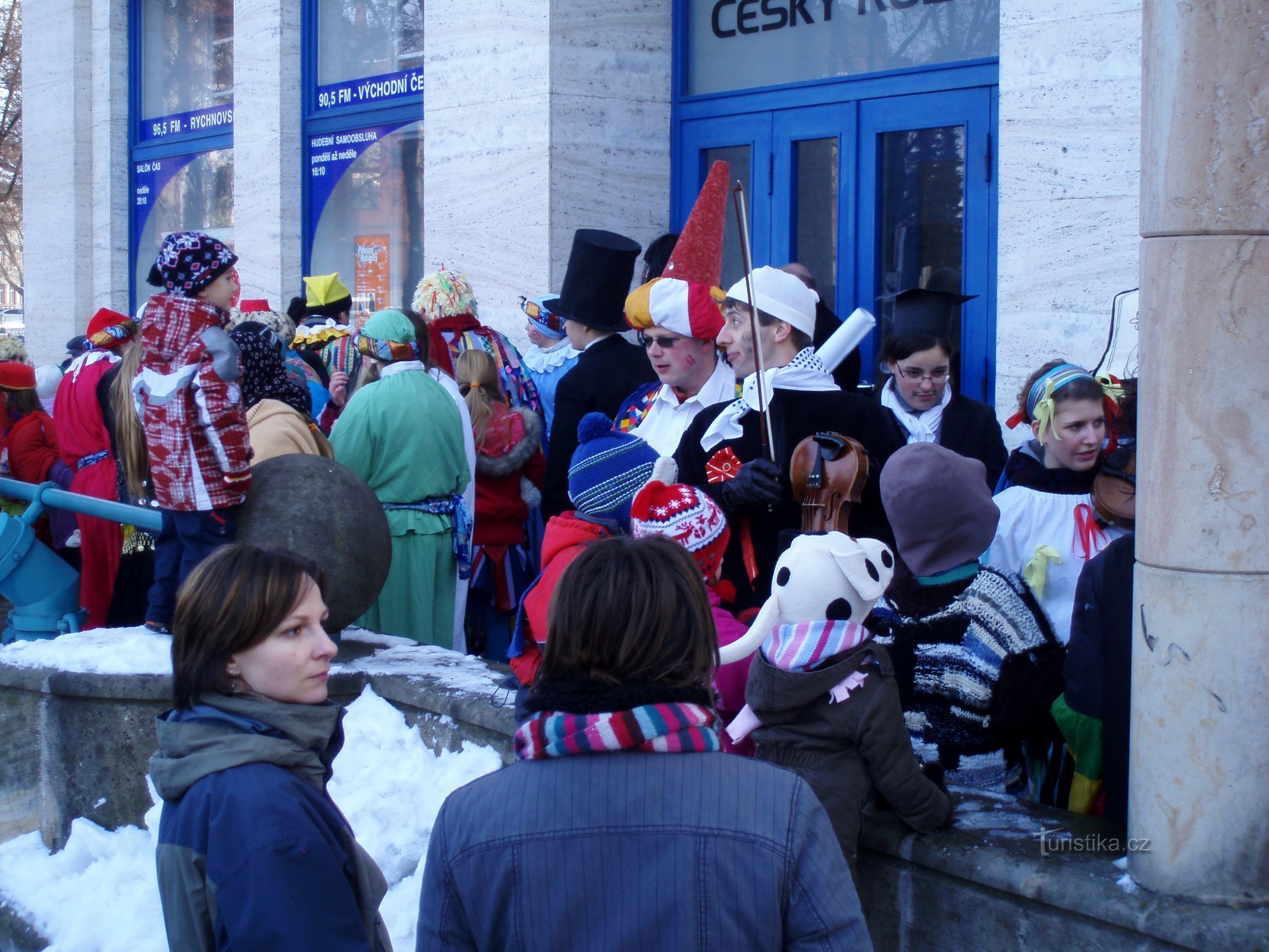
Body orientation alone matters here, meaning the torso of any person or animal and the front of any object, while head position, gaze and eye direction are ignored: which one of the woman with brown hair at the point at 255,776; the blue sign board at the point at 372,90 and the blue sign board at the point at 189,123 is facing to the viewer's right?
the woman with brown hair

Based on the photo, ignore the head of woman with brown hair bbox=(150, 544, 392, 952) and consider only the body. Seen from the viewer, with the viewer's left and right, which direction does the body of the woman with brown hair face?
facing to the right of the viewer

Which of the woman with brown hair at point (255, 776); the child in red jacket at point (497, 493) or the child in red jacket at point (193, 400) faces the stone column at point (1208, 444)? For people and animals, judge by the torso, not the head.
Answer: the woman with brown hair

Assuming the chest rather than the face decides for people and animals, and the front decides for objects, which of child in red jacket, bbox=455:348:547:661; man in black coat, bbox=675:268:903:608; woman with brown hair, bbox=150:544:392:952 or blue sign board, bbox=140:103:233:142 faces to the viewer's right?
the woman with brown hair

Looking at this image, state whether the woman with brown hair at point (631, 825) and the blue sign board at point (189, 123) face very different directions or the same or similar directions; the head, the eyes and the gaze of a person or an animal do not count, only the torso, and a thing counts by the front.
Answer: very different directions

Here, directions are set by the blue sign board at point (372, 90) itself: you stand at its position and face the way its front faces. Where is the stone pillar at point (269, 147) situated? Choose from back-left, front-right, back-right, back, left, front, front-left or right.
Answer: right

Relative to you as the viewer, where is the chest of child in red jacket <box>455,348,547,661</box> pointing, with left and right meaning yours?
facing away from the viewer

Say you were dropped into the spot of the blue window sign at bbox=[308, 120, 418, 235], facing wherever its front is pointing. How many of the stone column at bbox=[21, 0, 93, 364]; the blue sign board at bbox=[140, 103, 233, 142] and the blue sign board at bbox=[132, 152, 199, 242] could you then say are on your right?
3

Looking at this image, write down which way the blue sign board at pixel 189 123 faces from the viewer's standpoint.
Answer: facing the viewer and to the left of the viewer

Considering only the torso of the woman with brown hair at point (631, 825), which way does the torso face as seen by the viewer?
away from the camera

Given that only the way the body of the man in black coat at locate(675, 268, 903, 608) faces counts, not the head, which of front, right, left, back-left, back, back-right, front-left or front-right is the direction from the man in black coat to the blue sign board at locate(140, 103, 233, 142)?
right

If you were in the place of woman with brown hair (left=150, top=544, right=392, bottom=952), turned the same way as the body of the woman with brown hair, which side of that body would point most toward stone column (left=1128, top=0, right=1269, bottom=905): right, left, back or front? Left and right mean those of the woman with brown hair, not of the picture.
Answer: front

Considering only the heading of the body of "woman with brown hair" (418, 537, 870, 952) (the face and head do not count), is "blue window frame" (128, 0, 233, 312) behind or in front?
in front

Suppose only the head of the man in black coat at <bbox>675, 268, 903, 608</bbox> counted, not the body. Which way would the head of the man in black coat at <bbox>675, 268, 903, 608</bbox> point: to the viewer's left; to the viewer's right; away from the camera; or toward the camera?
to the viewer's left

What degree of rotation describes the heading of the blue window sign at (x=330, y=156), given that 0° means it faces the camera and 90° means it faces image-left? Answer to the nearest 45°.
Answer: approximately 45°

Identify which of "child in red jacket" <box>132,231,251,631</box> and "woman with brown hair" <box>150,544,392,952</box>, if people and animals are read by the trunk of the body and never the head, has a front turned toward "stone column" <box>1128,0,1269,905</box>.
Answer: the woman with brown hair

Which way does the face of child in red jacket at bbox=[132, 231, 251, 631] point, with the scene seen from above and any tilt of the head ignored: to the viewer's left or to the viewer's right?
to the viewer's right

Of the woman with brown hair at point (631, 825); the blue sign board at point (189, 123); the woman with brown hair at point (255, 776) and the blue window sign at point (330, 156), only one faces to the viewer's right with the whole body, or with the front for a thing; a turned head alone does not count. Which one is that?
the woman with brown hair at point (255, 776)

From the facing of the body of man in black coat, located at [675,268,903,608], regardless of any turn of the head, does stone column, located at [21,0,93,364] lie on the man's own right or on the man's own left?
on the man's own right

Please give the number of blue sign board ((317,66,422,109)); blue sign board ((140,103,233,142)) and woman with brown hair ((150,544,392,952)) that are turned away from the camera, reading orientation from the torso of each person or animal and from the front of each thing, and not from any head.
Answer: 0
